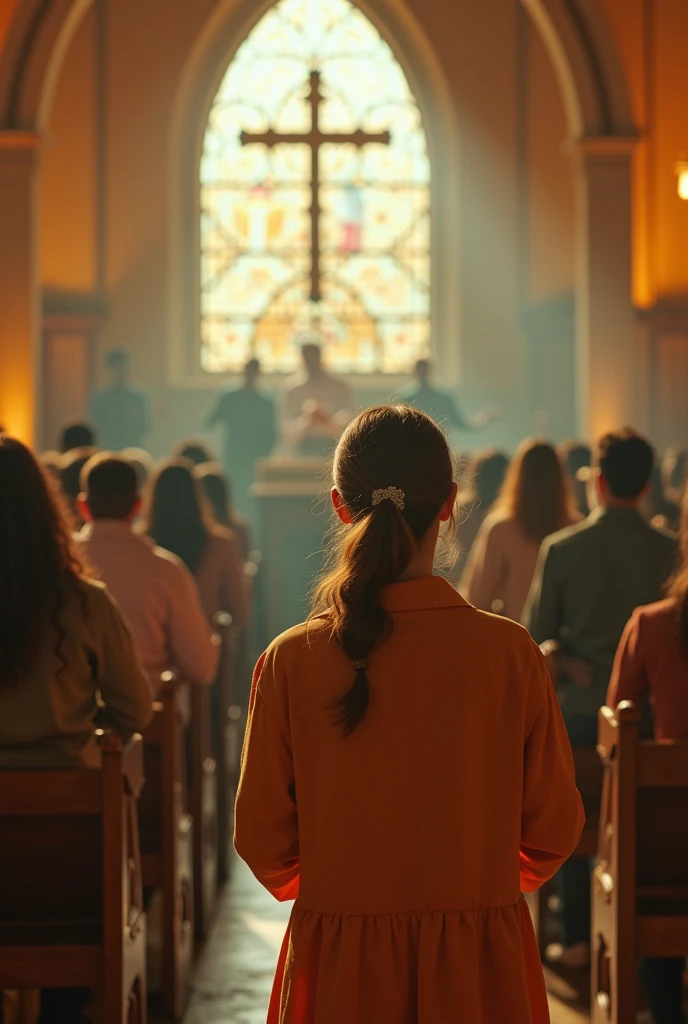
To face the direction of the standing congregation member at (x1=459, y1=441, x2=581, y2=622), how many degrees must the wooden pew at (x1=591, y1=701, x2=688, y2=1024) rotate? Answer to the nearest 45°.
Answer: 0° — it already faces them

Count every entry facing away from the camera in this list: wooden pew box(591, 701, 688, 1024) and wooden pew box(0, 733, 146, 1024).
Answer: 2

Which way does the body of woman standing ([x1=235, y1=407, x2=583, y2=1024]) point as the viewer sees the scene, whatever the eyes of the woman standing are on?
away from the camera

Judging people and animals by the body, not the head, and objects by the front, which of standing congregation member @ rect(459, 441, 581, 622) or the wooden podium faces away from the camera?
the standing congregation member

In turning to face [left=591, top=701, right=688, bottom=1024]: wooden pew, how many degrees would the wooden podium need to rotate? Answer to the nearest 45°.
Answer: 0° — it already faces it

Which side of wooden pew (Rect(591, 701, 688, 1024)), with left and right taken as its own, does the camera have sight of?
back

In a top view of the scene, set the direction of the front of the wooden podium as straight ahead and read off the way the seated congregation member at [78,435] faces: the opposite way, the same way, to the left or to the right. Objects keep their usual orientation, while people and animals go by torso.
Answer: the opposite way

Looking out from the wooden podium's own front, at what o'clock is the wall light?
The wall light is roughly at 9 o'clock from the wooden podium.

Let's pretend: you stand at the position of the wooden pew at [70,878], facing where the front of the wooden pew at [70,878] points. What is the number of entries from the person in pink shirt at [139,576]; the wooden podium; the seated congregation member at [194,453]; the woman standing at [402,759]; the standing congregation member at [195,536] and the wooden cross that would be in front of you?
5

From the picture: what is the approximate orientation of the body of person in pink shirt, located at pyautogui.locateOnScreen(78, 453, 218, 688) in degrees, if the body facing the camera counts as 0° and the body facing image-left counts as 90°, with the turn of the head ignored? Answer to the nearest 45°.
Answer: approximately 180°

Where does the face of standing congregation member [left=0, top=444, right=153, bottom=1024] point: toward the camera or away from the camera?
away from the camera

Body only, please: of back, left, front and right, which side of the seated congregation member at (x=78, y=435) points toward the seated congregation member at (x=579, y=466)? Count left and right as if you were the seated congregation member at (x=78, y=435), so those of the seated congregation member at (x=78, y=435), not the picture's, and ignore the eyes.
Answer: right

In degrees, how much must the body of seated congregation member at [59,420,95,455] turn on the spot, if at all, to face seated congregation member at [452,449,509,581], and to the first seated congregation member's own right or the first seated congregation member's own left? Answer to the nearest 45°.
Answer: approximately 135° to the first seated congregation member's own right

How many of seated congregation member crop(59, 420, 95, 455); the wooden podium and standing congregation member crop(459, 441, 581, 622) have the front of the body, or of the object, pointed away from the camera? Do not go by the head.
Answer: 2
